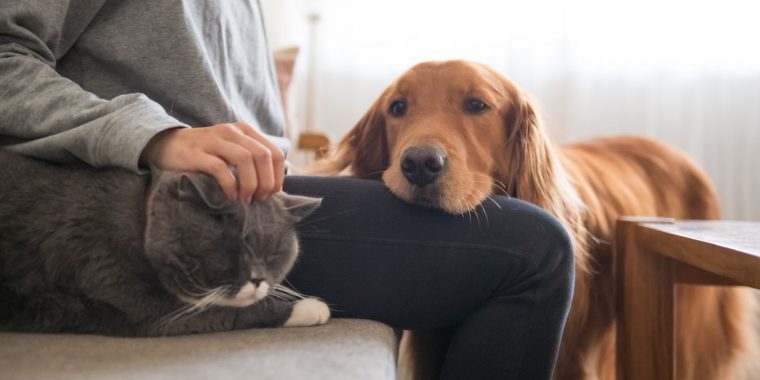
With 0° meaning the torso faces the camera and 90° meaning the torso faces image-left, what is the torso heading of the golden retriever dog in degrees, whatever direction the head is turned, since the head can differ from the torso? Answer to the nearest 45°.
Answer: approximately 45°

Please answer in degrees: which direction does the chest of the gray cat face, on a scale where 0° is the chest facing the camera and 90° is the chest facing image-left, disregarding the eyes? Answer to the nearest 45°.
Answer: approximately 270°

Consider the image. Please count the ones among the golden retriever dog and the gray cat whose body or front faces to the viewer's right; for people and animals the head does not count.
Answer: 1

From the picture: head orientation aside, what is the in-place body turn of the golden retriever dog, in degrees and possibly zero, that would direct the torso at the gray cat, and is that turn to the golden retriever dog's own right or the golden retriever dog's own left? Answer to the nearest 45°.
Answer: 0° — it already faces it
